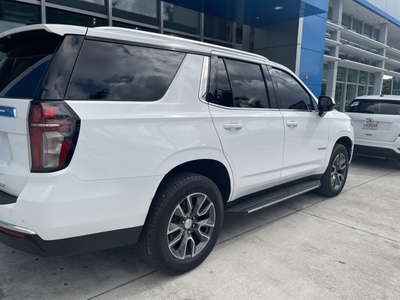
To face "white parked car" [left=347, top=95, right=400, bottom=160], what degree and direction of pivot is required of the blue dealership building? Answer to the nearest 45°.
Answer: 0° — it already faces it

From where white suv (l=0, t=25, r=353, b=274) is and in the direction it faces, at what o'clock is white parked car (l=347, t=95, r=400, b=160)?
The white parked car is roughly at 12 o'clock from the white suv.

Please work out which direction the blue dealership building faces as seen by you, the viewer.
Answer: facing the viewer and to the right of the viewer

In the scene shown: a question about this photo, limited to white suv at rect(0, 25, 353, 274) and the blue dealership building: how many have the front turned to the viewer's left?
0

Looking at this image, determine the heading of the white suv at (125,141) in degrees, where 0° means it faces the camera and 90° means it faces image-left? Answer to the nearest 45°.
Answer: approximately 225°

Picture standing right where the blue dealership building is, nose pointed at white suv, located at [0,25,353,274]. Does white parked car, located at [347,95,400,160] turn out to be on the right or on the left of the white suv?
left

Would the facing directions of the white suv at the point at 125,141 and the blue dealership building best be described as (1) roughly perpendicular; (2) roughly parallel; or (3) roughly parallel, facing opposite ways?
roughly perpendicular

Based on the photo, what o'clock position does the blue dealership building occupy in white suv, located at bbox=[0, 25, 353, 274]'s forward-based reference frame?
The blue dealership building is roughly at 11 o'clock from the white suv.
